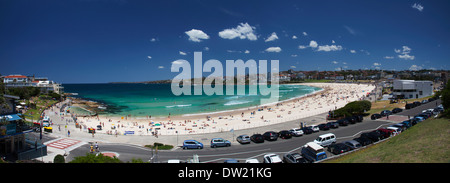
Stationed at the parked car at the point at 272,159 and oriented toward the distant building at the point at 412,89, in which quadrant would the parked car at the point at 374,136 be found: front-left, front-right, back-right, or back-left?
front-right

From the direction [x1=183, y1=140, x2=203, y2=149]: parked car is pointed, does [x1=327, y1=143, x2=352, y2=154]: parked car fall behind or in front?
in front

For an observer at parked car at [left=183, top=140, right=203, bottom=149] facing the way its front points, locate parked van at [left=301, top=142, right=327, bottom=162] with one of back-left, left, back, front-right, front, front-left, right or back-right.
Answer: front-right

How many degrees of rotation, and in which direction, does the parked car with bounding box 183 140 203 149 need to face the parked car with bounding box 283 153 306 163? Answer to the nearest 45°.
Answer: approximately 45° to its right

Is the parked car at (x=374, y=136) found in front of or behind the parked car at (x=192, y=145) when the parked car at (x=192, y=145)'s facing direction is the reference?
in front

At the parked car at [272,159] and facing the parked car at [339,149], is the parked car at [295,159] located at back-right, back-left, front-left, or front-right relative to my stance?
front-right

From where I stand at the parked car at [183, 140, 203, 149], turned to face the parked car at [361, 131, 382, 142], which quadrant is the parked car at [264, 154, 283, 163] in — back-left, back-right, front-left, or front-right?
front-right
